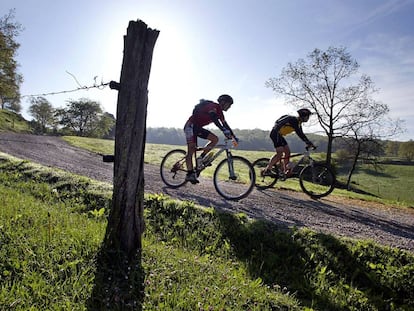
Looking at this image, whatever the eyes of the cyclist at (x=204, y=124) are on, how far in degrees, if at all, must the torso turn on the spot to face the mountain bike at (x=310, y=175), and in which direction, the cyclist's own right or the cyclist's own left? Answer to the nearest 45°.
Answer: approximately 45° to the cyclist's own left

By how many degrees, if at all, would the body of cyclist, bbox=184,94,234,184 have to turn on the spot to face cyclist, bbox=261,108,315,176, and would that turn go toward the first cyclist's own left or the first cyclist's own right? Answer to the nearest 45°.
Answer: approximately 45° to the first cyclist's own left

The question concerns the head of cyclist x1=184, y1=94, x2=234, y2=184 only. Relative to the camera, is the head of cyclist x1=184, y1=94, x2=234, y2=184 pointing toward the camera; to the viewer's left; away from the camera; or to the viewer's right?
to the viewer's right

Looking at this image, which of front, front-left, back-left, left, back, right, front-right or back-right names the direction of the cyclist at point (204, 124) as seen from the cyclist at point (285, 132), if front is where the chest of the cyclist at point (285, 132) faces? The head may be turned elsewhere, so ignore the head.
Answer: back-right

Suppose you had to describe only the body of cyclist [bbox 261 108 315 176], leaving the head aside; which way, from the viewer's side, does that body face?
to the viewer's right

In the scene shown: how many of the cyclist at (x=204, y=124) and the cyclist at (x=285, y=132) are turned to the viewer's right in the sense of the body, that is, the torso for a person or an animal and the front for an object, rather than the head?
2

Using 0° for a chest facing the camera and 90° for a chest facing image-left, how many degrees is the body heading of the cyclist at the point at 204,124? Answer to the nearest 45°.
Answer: approximately 270°
